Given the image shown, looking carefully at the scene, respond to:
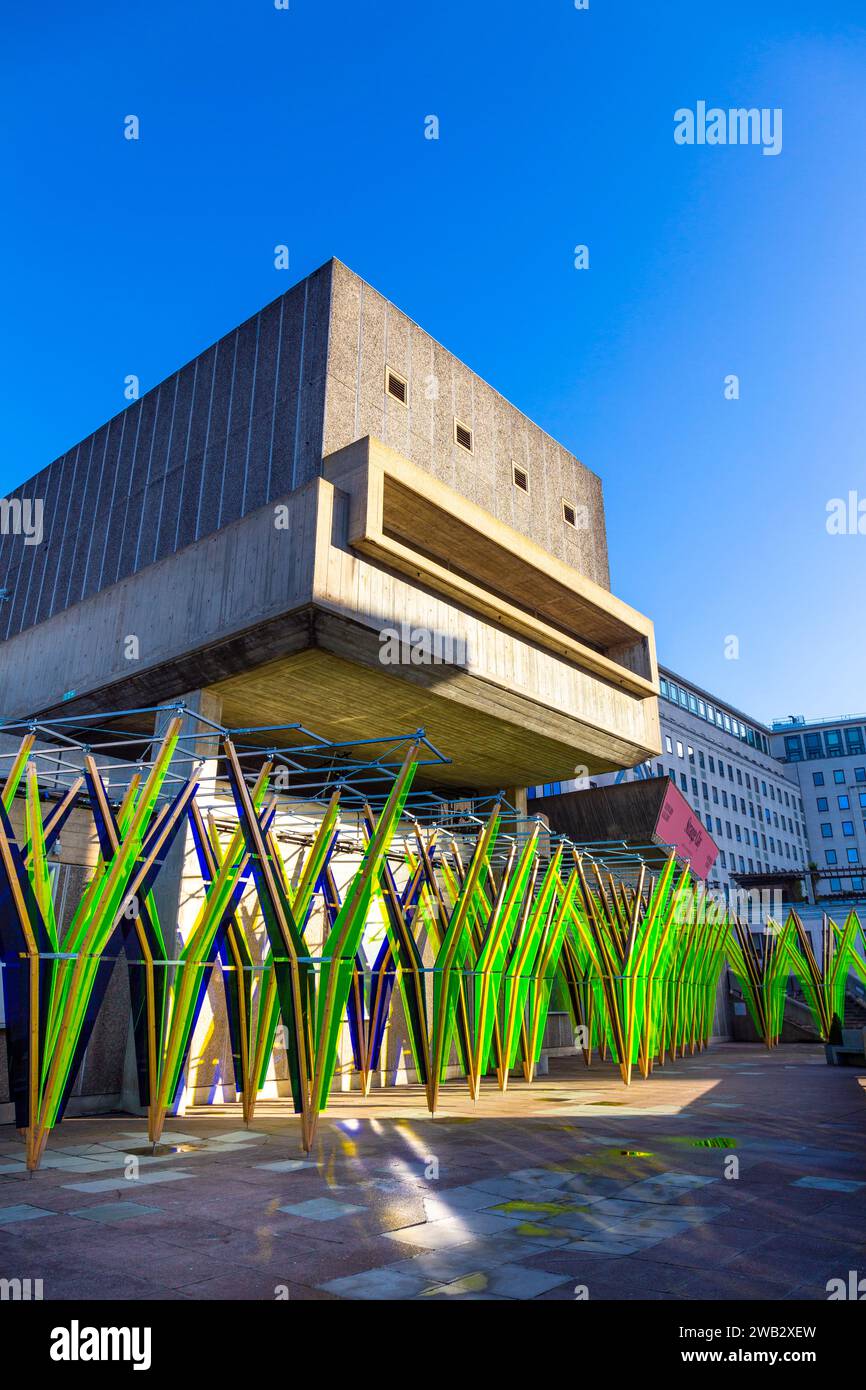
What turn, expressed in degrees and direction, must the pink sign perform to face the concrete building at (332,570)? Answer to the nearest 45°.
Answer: approximately 90° to its right
